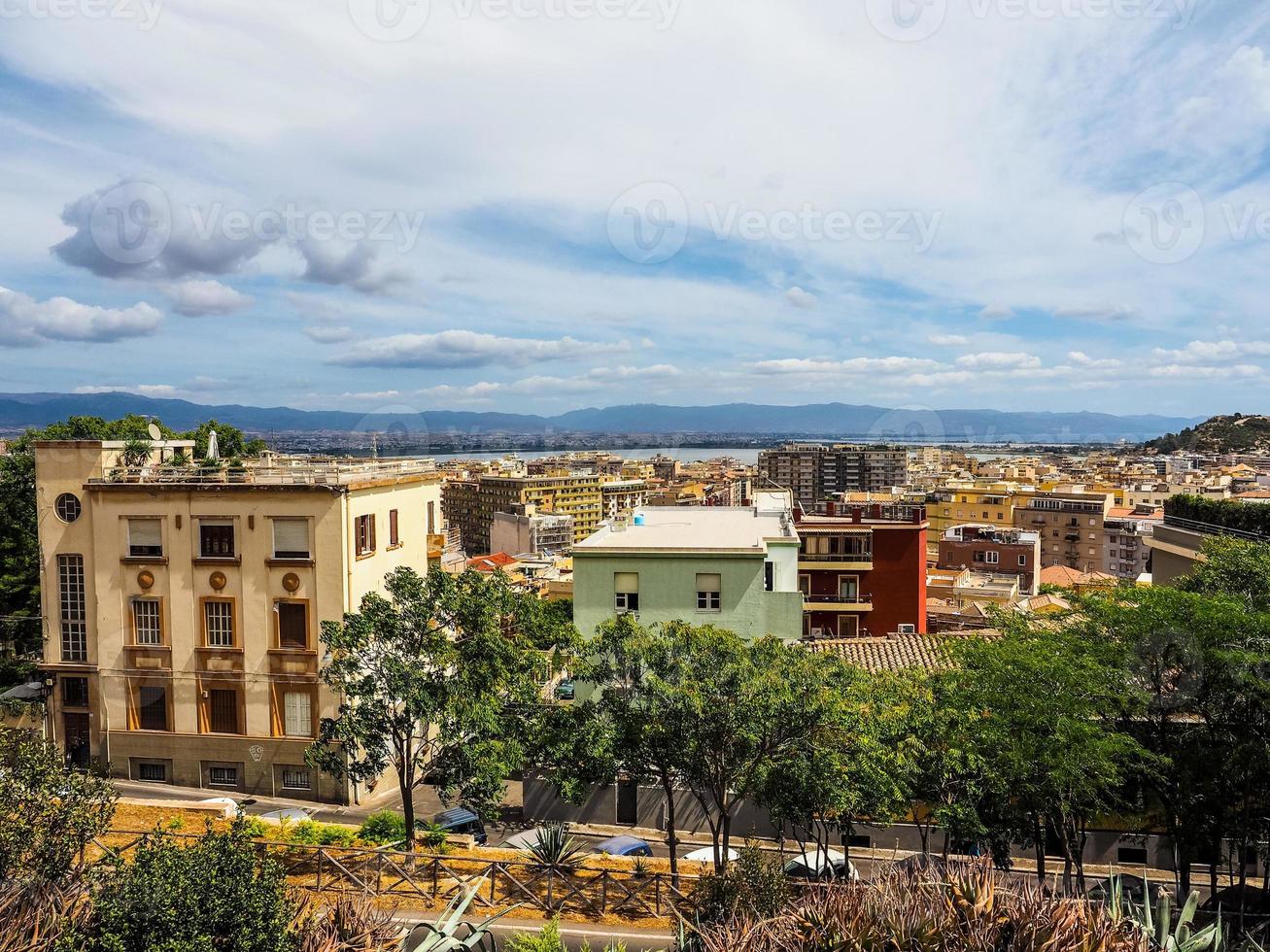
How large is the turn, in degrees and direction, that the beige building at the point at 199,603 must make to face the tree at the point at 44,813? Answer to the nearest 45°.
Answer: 0° — it already faces it

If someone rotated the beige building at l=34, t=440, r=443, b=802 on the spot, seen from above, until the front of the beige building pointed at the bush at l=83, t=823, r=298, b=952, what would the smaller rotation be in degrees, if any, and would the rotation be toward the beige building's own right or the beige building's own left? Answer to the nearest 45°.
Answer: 0° — it already faces it

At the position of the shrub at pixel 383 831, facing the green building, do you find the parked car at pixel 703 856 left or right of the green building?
right

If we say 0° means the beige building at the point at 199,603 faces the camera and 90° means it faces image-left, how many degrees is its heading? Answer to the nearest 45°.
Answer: approximately 0°

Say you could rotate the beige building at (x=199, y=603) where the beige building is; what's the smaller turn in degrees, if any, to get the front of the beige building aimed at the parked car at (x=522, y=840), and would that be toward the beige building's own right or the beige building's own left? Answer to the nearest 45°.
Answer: approximately 45° to the beige building's own left
